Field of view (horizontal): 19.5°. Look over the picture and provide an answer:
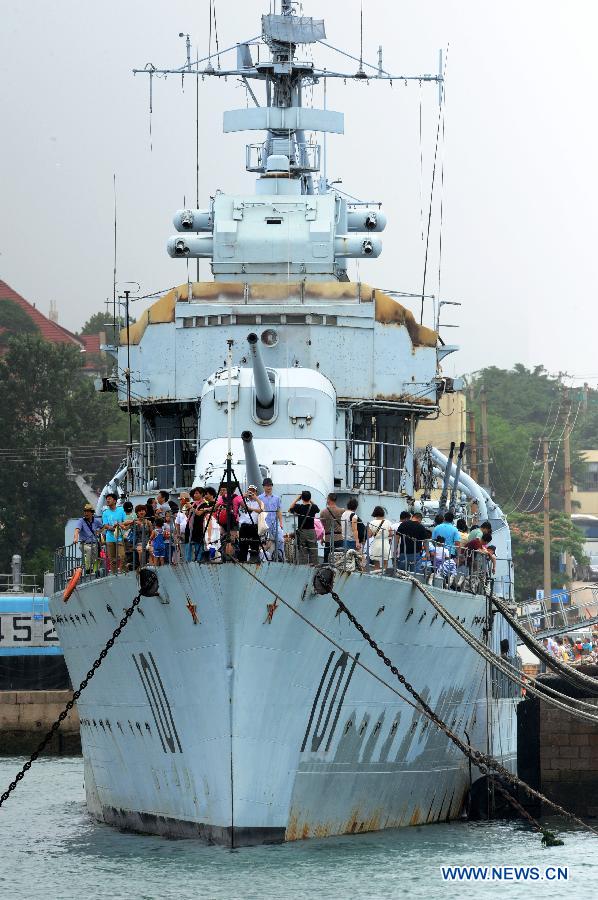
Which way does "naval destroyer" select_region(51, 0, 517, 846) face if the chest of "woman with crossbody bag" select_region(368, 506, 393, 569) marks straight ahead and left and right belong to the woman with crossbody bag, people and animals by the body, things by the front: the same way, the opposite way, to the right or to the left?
the opposite way

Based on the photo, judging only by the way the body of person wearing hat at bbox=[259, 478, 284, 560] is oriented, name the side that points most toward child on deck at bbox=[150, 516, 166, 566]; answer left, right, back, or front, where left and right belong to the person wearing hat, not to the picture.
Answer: right

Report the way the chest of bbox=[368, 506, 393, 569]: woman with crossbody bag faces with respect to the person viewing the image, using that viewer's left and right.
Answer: facing away from the viewer

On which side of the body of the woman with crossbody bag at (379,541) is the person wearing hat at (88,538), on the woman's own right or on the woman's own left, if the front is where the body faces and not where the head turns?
on the woman's own left

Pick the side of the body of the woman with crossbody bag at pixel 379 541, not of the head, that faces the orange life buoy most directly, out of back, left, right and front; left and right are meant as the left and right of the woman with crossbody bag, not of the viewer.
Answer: left

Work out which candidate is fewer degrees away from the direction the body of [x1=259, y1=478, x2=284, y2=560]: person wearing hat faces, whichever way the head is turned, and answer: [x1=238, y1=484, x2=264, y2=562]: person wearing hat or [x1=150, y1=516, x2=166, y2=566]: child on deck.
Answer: the person wearing hat

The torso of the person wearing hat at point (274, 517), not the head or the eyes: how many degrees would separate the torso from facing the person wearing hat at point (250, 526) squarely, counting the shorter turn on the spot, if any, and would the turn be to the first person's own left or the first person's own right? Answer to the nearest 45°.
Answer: approximately 45° to the first person's own right

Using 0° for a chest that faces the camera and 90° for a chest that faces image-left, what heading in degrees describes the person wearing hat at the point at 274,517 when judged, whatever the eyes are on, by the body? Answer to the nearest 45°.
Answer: approximately 0°

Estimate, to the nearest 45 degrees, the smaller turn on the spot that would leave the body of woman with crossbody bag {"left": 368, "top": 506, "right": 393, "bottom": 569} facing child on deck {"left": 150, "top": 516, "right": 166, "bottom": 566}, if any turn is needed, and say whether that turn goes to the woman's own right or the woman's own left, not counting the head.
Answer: approximately 90° to the woman's own left
